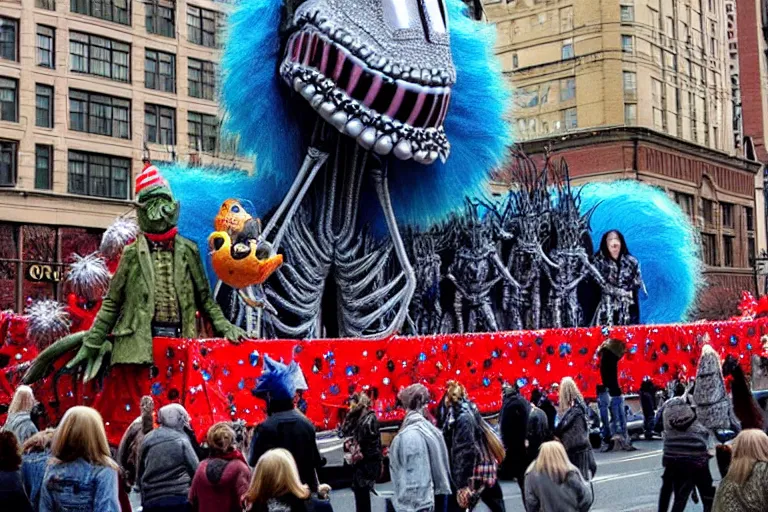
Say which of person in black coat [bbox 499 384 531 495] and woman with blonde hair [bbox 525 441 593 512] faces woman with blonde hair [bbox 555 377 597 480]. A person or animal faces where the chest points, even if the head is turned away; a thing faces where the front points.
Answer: woman with blonde hair [bbox 525 441 593 512]

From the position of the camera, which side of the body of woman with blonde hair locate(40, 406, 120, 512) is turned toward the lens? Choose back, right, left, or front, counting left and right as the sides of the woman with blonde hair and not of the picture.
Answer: back

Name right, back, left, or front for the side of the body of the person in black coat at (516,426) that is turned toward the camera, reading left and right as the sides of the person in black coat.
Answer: back

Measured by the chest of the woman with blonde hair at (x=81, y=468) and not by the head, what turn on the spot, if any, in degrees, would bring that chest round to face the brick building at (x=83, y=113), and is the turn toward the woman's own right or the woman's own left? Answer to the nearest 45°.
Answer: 0° — they already face it

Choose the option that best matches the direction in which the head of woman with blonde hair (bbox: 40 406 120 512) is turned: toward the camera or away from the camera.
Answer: away from the camera

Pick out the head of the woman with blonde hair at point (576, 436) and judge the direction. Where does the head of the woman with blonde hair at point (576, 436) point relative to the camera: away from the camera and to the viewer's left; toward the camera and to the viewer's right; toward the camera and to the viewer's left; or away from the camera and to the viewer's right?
away from the camera and to the viewer's left

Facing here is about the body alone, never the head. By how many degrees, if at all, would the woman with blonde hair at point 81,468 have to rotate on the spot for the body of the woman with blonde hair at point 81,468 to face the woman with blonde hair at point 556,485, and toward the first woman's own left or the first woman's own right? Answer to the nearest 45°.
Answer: approximately 90° to the first woman's own right

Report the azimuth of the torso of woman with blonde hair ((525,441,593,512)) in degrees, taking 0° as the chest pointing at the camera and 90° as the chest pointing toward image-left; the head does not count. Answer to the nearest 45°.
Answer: approximately 180°

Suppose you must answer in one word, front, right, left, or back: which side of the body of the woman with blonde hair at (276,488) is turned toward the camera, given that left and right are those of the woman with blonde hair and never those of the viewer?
back

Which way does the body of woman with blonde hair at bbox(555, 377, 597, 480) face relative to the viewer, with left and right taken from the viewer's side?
facing away from the viewer

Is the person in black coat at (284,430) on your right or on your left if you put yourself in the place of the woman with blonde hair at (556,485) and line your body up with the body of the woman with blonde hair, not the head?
on your left
